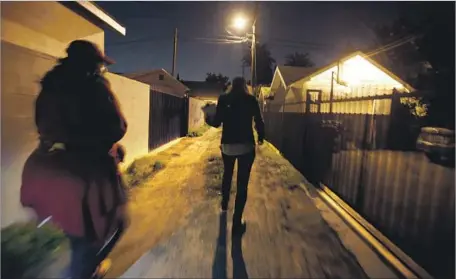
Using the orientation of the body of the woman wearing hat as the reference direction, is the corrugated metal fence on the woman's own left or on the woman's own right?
on the woman's own right

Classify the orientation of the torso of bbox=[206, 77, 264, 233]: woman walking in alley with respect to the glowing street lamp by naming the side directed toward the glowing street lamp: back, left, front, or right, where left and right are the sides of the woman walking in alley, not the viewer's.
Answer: front

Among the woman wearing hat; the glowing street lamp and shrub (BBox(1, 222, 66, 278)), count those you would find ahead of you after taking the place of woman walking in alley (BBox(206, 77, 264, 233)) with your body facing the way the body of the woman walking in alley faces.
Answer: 1

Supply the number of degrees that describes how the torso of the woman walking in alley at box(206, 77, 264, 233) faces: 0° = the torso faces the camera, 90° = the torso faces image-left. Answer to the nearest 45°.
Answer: approximately 180°

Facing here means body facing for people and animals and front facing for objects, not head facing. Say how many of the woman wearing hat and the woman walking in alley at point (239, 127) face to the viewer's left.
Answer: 0

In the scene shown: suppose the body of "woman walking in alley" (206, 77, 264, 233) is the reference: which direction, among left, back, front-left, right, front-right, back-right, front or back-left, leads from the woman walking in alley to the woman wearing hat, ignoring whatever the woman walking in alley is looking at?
back-left

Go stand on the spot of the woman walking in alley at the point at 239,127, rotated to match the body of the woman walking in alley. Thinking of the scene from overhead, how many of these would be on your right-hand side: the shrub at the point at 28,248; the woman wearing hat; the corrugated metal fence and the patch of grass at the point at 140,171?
1

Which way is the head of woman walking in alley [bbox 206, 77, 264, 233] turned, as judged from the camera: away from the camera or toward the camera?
away from the camera

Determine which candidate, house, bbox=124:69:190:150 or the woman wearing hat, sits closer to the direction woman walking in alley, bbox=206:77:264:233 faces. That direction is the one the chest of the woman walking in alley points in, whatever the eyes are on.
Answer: the house

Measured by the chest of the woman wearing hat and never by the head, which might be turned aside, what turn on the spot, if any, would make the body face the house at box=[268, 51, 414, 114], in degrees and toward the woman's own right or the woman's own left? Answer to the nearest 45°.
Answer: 0° — they already face it

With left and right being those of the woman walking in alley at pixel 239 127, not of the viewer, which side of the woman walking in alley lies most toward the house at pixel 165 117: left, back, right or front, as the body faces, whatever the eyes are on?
front

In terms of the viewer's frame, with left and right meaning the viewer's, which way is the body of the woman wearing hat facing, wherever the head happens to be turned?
facing away from the viewer and to the right of the viewer
